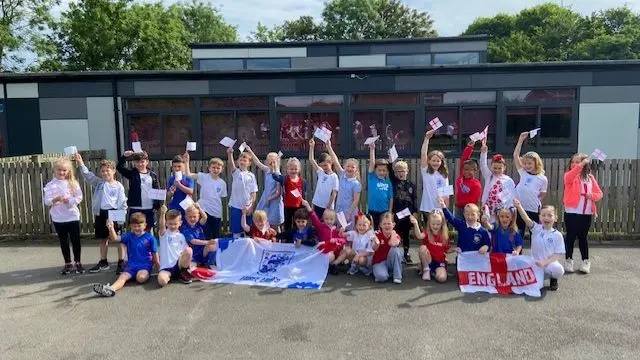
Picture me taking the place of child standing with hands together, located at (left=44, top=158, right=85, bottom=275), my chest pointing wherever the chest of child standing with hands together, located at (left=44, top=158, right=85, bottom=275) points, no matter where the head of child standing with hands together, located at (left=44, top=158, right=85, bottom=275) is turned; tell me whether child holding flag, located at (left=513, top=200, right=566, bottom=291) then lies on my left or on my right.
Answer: on my left

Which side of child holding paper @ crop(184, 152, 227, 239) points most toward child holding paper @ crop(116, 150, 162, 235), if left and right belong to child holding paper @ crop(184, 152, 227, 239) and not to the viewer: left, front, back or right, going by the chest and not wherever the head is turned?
right

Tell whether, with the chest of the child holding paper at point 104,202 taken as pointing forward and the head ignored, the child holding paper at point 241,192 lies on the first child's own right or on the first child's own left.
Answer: on the first child's own left

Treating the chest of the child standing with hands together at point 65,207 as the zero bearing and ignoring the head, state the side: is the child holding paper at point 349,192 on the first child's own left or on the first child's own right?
on the first child's own left

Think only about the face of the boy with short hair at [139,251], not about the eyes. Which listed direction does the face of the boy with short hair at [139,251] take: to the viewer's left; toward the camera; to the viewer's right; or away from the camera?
toward the camera

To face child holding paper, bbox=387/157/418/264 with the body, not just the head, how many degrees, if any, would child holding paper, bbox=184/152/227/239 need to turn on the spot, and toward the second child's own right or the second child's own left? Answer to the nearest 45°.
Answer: approximately 90° to the second child's own left

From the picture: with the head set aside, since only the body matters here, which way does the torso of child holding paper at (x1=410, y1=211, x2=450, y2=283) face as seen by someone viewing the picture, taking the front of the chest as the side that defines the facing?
toward the camera

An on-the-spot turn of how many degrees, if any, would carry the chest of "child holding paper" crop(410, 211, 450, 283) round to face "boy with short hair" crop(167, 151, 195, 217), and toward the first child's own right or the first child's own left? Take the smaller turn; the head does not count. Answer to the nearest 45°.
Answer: approximately 90° to the first child's own right

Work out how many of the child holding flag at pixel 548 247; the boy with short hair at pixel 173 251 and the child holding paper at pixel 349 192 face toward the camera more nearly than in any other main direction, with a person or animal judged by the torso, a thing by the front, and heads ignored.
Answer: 3

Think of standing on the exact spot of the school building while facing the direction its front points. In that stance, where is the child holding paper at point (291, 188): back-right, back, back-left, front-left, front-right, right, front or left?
front

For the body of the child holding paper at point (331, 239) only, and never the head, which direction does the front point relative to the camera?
toward the camera

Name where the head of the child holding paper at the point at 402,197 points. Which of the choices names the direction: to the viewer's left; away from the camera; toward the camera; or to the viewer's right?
toward the camera

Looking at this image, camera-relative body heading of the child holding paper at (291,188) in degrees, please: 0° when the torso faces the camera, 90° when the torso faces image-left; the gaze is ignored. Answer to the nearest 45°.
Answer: approximately 0°
